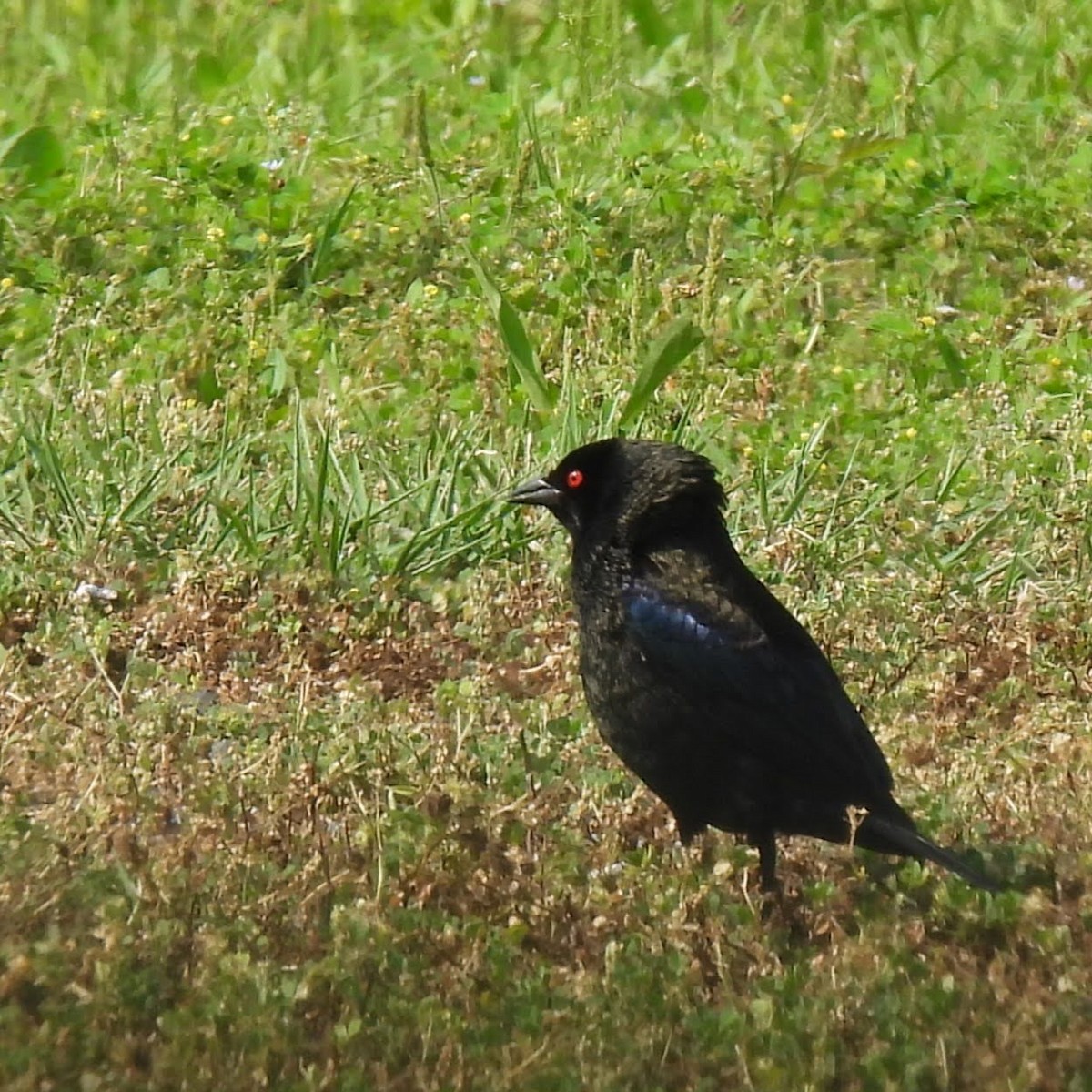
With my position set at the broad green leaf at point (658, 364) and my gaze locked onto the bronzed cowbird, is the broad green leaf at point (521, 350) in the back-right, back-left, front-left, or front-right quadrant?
back-right

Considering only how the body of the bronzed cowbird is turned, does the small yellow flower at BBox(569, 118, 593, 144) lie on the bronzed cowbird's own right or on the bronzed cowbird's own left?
on the bronzed cowbird's own right

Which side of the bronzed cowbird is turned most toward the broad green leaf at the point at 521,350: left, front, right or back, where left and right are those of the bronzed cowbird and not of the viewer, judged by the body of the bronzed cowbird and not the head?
right

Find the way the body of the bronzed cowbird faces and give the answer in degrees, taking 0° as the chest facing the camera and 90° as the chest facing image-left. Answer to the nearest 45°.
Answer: approximately 90°

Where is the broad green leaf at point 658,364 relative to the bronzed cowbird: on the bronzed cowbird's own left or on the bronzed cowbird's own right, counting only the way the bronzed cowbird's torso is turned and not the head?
on the bronzed cowbird's own right
